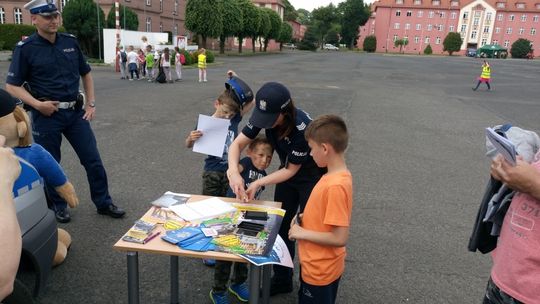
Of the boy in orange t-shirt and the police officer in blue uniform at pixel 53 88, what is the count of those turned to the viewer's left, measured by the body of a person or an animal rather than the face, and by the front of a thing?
1

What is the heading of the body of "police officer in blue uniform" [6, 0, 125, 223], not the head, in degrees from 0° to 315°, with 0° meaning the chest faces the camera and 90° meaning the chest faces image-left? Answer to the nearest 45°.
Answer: approximately 315°

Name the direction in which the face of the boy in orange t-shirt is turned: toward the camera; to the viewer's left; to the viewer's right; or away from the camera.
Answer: to the viewer's left

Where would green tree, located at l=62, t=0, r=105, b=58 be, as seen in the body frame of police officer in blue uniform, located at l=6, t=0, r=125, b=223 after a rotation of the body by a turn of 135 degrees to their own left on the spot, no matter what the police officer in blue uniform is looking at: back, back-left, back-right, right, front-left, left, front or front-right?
front

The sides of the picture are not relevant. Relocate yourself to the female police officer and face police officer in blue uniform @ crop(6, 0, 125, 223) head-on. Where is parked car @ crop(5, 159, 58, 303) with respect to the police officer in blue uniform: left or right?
left

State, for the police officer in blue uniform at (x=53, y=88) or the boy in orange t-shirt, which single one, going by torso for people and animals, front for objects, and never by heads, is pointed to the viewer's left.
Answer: the boy in orange t-shirt

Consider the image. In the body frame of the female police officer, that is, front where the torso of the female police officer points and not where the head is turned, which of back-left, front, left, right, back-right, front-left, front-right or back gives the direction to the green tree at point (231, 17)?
back-right

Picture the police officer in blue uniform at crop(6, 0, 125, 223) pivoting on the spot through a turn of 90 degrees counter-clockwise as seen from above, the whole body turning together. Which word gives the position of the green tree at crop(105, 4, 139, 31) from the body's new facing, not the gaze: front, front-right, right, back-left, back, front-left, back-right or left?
front-left

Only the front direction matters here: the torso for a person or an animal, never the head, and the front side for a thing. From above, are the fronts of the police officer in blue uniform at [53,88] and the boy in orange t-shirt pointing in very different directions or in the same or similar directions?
very different directions

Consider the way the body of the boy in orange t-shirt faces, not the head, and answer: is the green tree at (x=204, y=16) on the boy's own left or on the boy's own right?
on the boy's own right

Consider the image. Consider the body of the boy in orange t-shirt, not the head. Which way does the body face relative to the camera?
to the viewer's left

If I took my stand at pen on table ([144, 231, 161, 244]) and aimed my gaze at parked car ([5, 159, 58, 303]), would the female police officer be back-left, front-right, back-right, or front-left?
back-right
